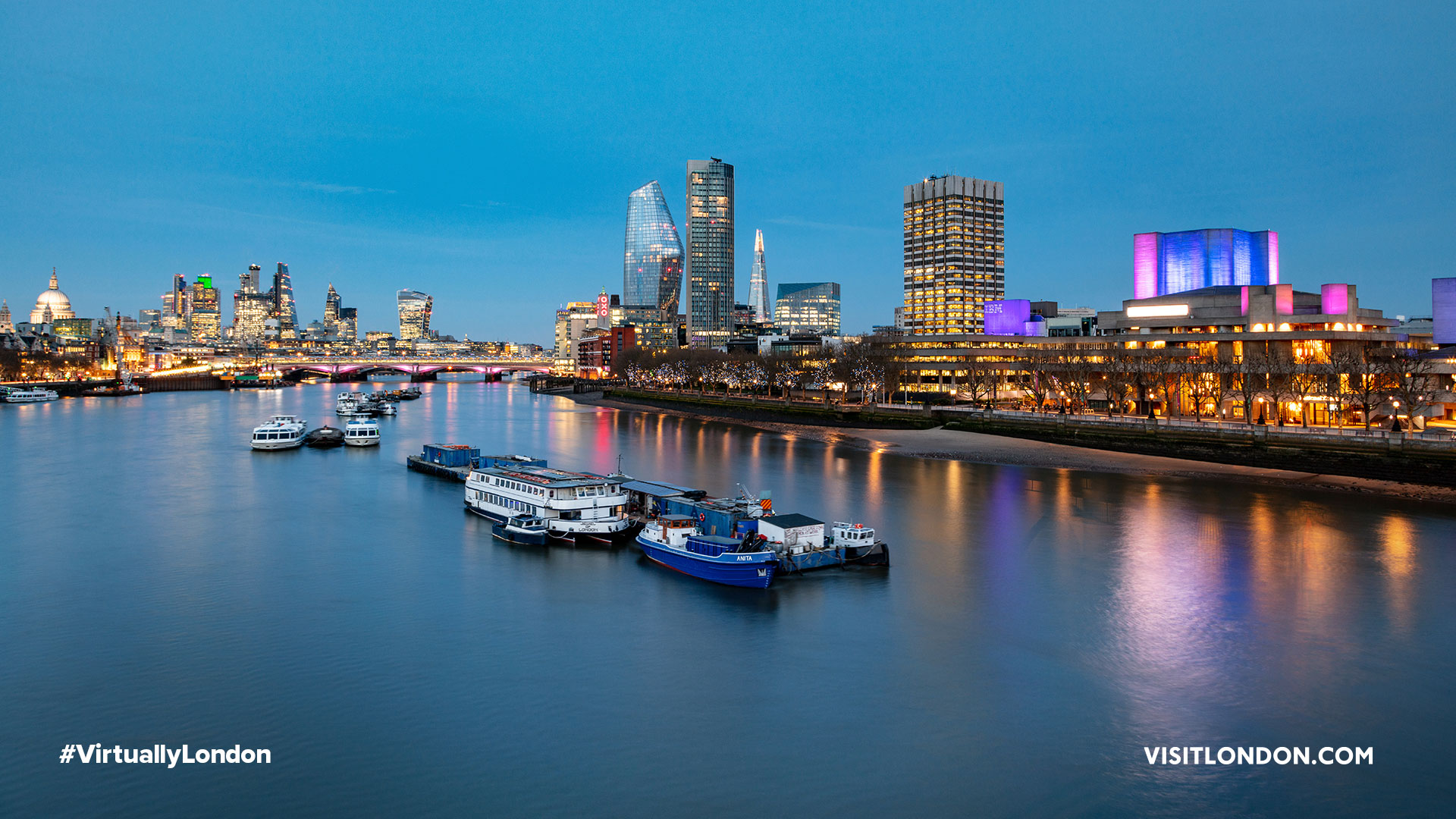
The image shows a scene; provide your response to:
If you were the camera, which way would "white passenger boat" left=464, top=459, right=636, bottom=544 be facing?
facing away from the viewer and to the left of the viewer

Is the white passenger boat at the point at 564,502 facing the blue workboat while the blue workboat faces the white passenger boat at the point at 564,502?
no

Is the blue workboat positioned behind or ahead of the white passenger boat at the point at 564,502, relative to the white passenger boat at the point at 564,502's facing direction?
behind
